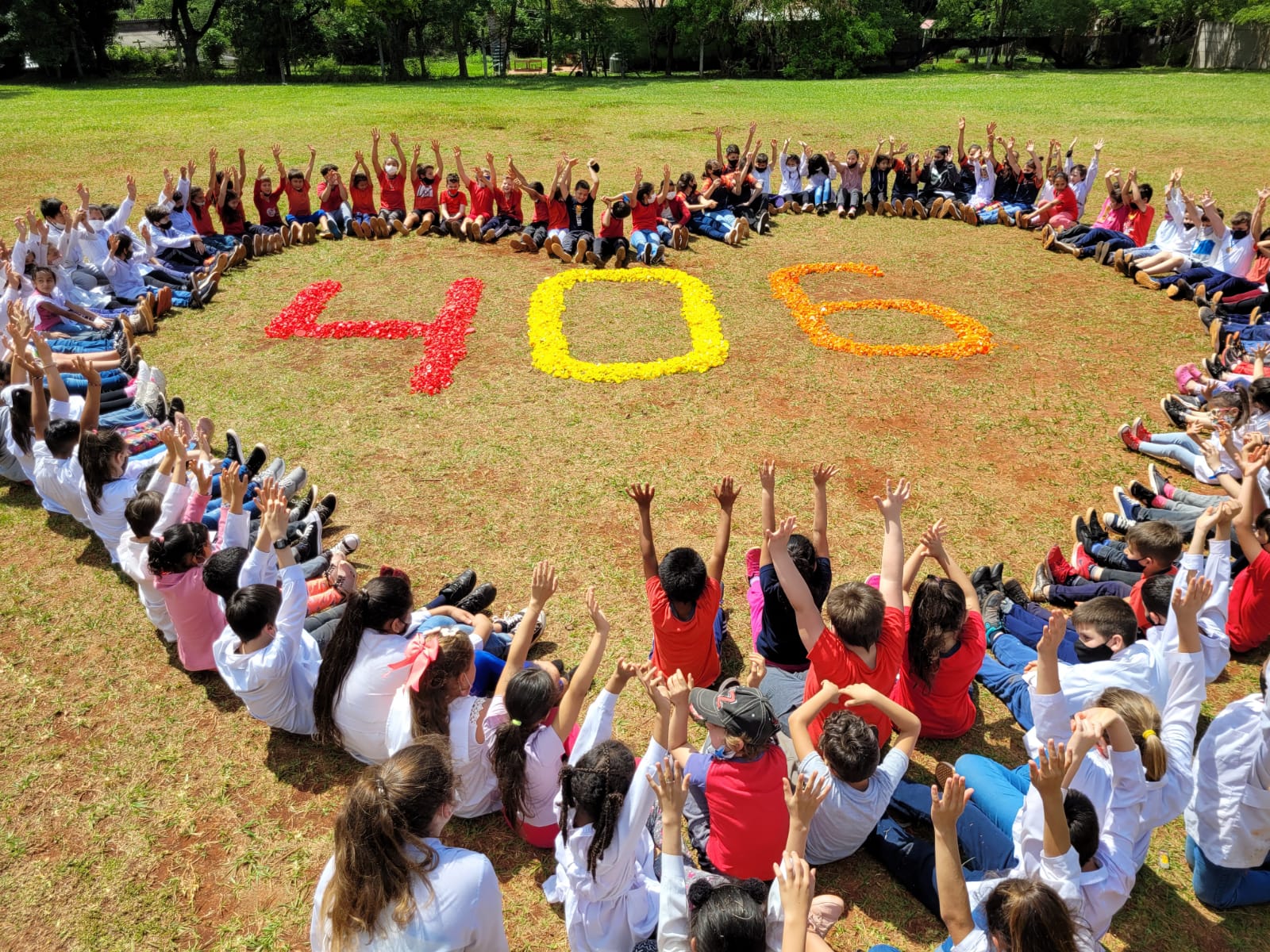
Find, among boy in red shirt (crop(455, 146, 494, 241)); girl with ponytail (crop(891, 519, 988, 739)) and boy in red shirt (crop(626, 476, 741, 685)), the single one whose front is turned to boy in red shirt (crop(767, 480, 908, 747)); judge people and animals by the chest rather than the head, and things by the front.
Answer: boy in red shirt (crop(455, 146, 494, 241))

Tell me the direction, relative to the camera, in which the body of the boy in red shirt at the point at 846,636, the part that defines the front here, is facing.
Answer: away from the camera

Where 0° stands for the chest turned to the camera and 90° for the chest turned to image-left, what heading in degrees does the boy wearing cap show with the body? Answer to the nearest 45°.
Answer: approximately 135°

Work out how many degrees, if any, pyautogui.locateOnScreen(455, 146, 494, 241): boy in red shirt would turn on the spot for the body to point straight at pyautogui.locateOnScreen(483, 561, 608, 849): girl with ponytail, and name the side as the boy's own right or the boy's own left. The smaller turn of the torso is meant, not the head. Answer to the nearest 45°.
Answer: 0° — they already face them

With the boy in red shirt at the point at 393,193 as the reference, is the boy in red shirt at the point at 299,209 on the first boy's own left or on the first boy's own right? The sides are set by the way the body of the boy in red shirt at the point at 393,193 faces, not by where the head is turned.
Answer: on the first boy's own right

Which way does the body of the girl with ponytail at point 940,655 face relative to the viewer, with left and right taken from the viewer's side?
facing away from the viewer
